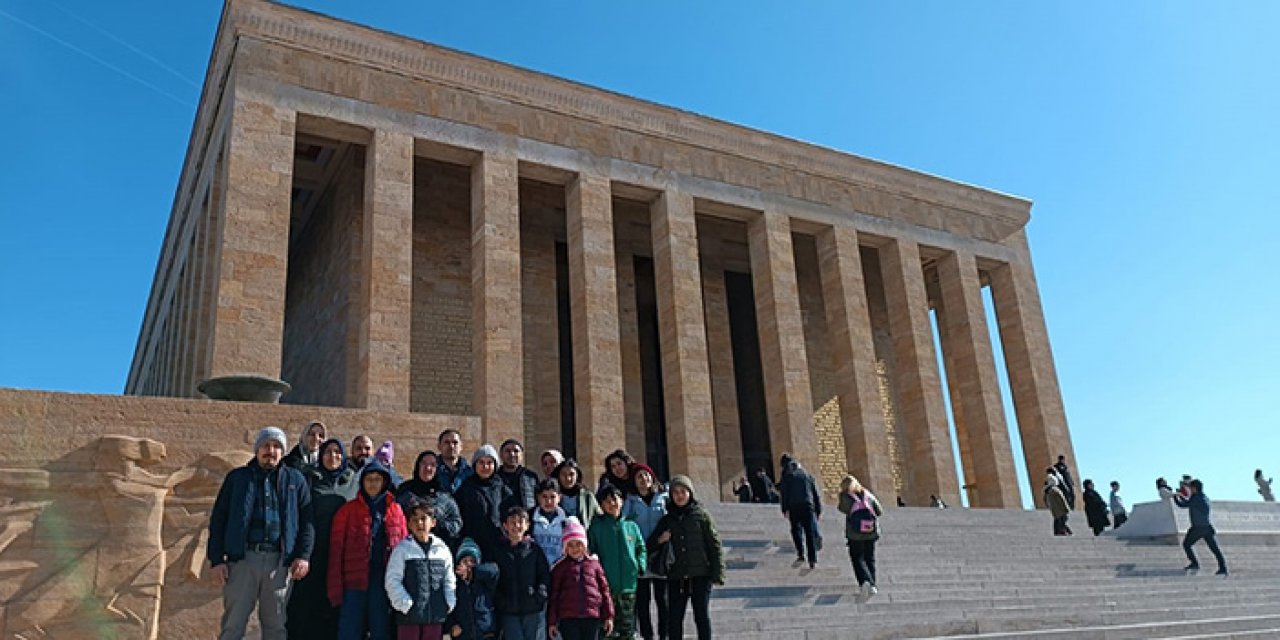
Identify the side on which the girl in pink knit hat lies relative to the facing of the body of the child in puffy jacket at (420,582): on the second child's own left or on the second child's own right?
on the second child's own left

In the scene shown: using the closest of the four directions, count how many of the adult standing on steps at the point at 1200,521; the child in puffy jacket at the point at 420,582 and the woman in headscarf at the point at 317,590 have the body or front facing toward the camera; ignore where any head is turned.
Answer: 2

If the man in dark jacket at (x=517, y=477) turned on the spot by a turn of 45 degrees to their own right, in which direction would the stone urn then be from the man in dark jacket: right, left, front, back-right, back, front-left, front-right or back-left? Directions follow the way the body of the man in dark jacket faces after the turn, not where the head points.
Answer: right

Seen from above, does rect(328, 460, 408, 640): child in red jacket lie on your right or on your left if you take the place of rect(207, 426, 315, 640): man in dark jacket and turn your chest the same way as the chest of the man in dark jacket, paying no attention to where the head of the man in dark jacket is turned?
on your left

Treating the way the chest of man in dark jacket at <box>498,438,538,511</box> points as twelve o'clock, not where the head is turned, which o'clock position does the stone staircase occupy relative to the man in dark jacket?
The stone staircase is roughly at 8 o'clock from the man in dark jacket.

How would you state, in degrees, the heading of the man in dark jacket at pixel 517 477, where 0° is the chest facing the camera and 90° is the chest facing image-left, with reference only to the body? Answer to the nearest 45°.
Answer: approximately 0°

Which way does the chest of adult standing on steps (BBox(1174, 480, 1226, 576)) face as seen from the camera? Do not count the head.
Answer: to the viewer's left

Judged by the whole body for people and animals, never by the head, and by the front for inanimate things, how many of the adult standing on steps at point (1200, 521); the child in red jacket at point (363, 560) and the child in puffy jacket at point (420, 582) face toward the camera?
2

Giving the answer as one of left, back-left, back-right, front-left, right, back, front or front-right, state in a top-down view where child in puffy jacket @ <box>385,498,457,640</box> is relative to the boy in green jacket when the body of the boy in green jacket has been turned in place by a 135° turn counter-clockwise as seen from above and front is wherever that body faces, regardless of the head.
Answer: back
